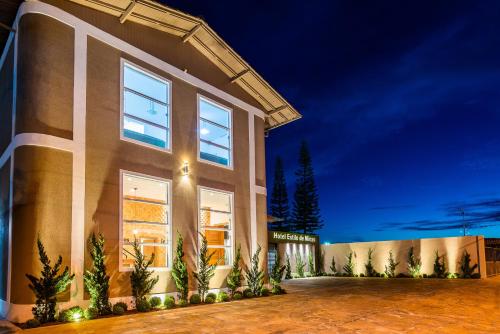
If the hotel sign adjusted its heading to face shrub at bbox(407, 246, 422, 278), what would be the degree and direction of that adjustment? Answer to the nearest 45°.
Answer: approximately 45° to its left

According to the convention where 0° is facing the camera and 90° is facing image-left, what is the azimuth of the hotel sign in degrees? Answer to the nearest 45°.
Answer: approximately 315°

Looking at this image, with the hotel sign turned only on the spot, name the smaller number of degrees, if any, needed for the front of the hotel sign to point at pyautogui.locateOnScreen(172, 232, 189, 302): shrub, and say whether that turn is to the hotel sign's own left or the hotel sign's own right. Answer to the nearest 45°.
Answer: approximately 45° to the hotel sign's own right

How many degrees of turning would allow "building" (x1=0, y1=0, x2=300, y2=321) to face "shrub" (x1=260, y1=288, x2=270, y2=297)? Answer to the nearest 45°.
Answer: approximately 90° to its left

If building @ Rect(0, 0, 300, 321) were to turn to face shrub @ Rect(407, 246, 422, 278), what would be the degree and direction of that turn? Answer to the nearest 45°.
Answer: approximately 90° to its left

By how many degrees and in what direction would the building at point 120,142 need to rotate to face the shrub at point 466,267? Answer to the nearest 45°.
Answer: approximately 90° to its left

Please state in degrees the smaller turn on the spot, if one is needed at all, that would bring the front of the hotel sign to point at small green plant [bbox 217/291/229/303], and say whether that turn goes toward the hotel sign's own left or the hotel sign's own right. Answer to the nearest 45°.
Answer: approximately 45° to the hotel sign's own right

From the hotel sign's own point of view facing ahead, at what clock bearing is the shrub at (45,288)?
The shrub is roughly at 2 o'clock from the hotel sign.

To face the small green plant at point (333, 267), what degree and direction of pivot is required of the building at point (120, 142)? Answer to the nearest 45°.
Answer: approximately 90° to its left

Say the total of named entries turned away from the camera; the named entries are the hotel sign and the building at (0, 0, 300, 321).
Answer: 0
